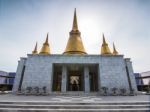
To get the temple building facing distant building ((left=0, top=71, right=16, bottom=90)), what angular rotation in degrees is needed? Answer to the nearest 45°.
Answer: approximately 135° to its right

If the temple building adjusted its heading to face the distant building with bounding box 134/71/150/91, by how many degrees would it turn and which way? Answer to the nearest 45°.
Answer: approximately 135° to its left

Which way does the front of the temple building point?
toward the camera

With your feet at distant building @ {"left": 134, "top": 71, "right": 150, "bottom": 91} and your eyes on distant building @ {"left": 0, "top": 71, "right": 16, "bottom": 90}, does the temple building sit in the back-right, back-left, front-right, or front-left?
front-left

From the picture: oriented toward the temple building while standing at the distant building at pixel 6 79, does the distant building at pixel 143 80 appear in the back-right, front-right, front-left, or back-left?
front-left
